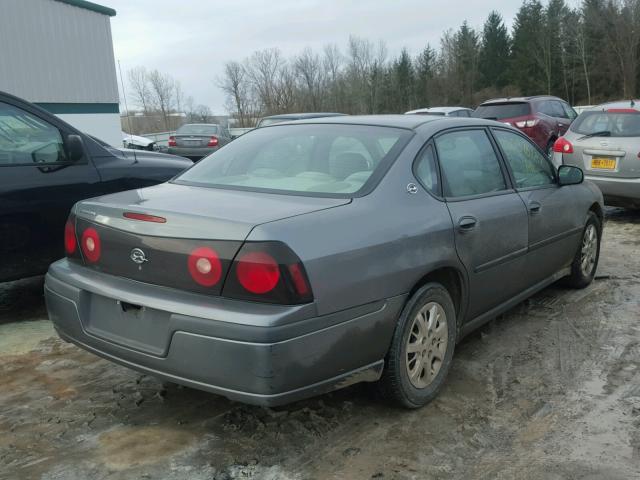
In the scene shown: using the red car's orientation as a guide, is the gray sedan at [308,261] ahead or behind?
behind

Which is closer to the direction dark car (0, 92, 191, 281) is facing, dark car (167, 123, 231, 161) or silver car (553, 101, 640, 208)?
the silver car

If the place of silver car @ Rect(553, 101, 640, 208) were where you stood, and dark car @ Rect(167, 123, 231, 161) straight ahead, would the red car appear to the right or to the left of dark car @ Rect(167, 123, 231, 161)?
right

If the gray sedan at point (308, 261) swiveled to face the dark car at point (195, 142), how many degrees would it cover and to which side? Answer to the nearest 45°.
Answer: approximately 45° to its left

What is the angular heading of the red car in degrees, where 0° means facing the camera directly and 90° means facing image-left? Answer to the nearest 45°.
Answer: approximately 225°

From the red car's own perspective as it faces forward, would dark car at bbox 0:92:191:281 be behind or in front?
behind

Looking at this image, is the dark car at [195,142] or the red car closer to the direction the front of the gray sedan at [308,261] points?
the red car

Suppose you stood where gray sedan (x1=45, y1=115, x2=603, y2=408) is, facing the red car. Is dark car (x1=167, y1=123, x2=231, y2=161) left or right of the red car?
left

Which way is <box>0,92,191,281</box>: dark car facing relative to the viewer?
to the viewer's right
